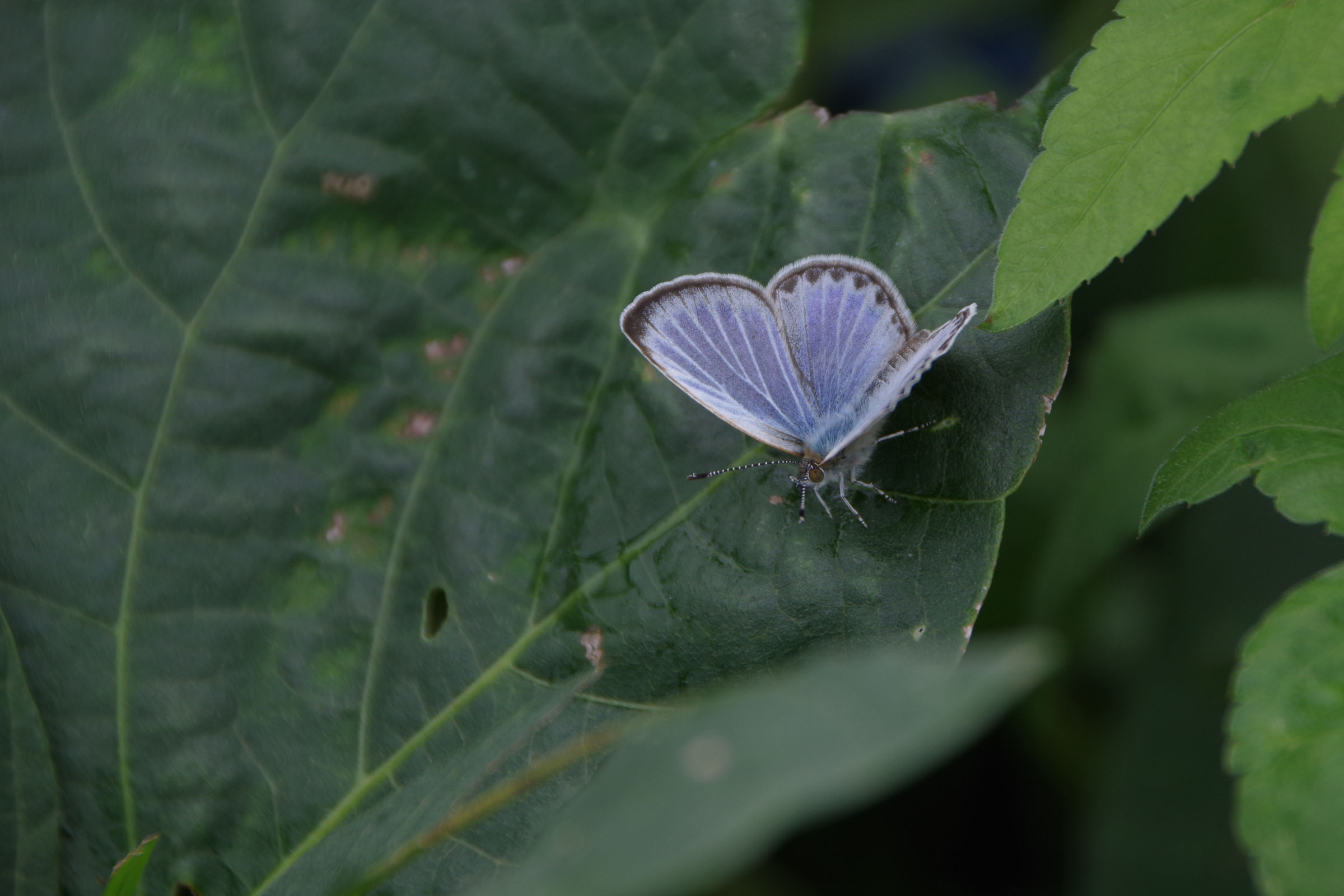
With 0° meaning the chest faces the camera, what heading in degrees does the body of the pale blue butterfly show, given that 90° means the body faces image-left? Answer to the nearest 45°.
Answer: approximately 45°

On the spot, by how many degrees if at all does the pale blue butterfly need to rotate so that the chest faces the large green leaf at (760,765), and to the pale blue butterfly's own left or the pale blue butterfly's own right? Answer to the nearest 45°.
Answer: approximately 45° to the pale blue butterfly's own left

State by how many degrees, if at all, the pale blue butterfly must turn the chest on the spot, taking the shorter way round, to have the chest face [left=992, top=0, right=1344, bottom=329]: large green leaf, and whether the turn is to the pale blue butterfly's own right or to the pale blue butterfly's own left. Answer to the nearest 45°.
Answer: approximately 90° to the pale blue butterfly's own left

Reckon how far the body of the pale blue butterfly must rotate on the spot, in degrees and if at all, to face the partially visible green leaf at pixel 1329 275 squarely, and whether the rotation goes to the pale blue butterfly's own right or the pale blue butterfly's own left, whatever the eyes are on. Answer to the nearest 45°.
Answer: approximately 90° to the pale blue butterfly's own left
